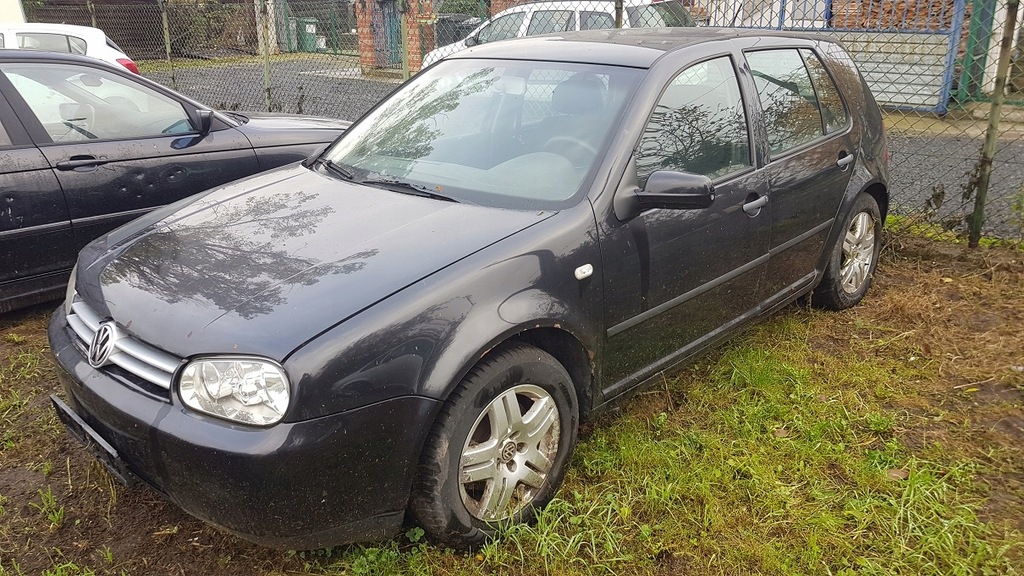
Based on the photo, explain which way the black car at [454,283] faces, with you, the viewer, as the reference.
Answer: facing the viewer and to the left of the viewer

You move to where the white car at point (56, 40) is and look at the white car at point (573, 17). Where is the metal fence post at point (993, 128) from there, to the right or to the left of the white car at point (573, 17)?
right

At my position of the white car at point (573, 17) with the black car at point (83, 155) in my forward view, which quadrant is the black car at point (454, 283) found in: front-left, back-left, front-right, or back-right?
front-left

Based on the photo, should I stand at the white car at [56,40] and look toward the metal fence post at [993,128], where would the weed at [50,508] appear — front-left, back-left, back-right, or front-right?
front-right

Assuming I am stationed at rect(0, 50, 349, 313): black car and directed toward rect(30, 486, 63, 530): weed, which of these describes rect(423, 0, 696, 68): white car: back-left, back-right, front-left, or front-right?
back-left

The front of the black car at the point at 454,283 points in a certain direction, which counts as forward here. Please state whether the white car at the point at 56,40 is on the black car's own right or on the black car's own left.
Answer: on the black car's own right

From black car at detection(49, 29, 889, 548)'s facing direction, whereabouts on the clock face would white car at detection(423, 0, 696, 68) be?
The white car is roughly at 5 o'clock from the black car.

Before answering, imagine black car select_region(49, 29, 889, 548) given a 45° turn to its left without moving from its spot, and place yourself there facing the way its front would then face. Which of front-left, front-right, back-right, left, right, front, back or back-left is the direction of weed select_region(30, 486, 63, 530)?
right

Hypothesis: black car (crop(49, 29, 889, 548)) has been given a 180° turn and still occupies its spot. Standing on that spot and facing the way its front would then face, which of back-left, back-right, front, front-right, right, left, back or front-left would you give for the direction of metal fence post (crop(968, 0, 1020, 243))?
front

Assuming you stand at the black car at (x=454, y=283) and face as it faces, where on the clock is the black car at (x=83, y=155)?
the black car at (x=83, y=155) is roughly at 3 o'clock from the black car at (x=454, y=283).
